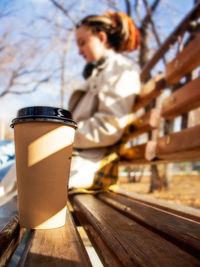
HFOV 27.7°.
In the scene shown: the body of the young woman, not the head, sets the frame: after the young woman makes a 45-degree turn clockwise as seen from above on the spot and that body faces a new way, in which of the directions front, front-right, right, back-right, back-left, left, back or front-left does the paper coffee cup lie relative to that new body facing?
back-left

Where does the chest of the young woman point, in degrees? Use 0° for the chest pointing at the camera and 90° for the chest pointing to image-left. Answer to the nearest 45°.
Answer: approximately 90°

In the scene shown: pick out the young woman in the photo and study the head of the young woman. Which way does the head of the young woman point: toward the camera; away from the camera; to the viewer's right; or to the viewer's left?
to the viewer's left
